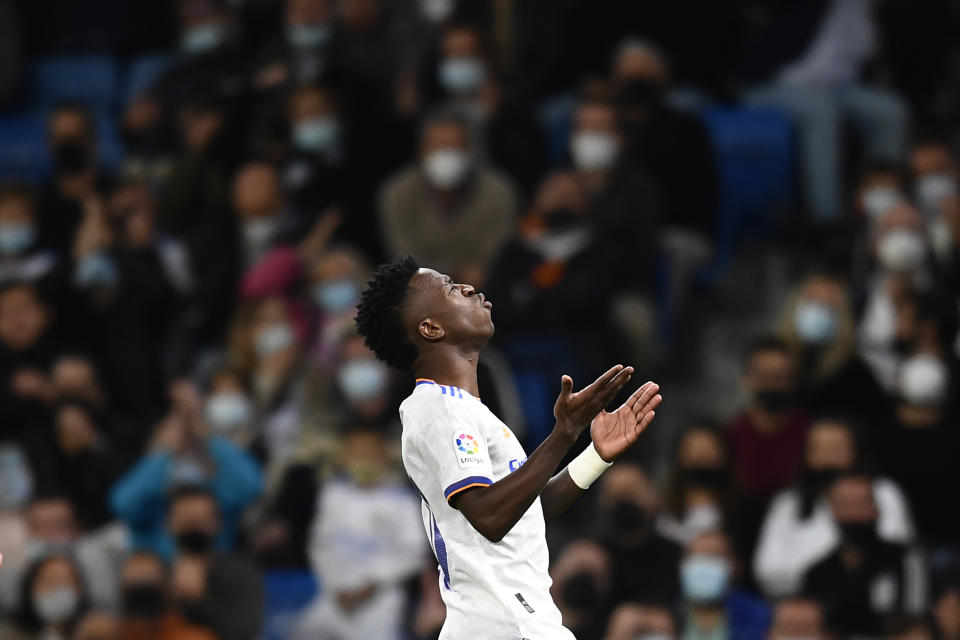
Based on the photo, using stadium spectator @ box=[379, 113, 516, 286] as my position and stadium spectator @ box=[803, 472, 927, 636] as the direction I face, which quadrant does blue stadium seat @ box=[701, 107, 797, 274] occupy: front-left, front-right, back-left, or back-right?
front-left

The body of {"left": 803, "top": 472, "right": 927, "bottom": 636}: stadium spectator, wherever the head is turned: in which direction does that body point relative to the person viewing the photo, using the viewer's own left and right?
facing the viewer

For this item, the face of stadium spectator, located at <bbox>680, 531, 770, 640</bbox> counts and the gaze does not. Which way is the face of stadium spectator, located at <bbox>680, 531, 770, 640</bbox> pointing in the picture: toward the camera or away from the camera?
toward the camera

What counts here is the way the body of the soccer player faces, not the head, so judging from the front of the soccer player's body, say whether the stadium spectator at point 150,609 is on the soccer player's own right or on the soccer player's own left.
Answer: on the soccer player's own left

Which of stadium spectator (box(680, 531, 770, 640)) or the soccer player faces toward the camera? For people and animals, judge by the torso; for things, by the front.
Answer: the stadium spectator

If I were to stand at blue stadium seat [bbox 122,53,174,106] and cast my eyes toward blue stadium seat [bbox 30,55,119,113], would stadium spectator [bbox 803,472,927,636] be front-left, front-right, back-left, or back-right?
back-left

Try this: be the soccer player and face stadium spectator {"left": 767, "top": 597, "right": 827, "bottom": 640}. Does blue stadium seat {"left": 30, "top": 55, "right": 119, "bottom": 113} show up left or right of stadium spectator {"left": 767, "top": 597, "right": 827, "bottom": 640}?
left

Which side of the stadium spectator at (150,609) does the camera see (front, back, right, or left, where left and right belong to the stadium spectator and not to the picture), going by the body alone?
front

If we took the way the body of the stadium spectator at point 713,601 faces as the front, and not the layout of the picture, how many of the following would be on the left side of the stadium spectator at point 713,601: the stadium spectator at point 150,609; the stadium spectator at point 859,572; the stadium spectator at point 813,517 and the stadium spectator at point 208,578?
2

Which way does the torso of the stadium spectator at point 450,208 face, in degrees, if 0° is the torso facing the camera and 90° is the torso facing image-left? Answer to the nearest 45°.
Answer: approximately 0°

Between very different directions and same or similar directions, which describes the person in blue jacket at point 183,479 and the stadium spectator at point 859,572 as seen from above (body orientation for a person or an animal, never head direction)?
same or similar directions

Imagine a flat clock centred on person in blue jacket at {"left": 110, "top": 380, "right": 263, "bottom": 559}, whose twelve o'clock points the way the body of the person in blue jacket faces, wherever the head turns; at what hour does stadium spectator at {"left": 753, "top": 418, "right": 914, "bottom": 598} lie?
The stadium spectator is roughly at 10 o'clock from the person in blue jacket.

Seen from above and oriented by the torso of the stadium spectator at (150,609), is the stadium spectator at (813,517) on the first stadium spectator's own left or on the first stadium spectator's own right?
on the first stadium spectator's own left

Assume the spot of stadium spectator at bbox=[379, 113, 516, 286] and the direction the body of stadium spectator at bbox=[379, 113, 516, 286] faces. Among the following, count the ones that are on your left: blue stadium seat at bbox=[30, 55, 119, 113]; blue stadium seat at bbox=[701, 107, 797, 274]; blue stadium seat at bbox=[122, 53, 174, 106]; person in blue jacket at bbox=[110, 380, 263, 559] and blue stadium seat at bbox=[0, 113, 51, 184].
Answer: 1
